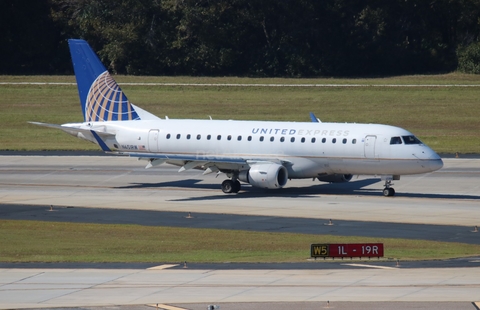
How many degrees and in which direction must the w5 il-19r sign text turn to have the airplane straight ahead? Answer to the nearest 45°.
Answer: approximately 180°

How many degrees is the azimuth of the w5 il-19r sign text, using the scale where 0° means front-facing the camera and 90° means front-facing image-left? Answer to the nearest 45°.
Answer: approximately 0°

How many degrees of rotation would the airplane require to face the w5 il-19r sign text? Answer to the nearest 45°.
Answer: approximately 45° to its right

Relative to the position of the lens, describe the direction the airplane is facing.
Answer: facing the viewer and to the right of the viewer

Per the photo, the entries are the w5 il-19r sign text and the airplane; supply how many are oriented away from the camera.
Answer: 0
